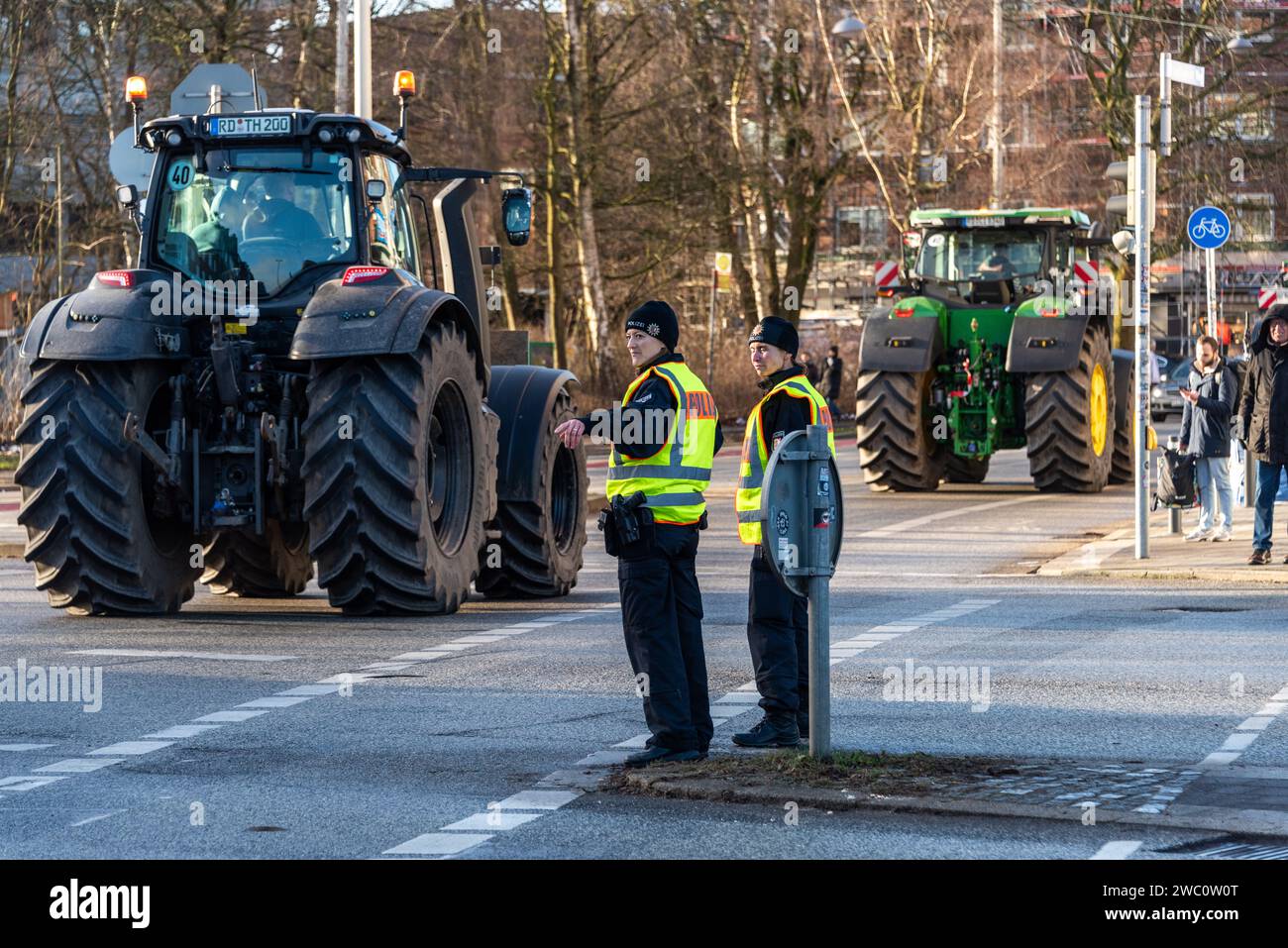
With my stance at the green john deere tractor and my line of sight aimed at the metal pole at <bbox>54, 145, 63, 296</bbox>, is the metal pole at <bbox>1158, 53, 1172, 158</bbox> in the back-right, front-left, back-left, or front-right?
back-left

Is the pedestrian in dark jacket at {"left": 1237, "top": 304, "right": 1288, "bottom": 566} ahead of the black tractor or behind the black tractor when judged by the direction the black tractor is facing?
ahead

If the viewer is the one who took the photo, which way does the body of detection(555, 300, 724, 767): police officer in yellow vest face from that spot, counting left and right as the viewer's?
facing to the left of the viewer

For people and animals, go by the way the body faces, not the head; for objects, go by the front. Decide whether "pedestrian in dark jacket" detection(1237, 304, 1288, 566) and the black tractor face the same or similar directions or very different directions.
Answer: very different directions

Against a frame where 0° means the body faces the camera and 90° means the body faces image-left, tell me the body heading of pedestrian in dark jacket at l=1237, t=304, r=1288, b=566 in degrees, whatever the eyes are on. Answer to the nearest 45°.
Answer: approximately 0°

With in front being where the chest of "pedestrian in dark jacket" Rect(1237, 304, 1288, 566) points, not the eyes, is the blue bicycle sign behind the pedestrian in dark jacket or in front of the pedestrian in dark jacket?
behind

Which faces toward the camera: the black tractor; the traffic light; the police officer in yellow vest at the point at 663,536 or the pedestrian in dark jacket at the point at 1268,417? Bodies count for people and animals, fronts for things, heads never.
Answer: the pedestrian in dark jacket

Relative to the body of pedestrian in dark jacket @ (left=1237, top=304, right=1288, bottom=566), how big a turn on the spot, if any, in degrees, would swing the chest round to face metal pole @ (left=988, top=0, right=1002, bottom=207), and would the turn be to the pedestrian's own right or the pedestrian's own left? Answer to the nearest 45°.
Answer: approximately 180°

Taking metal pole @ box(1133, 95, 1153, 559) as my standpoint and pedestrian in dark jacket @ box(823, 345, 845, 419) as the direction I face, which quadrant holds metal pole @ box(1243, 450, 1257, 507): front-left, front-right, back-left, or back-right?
front-right

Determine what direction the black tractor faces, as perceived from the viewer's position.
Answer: facing away from the viewer and to the right of the viewer

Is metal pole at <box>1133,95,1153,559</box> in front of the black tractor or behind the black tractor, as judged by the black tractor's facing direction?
in front

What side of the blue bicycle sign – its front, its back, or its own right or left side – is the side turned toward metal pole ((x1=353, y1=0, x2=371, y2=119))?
right

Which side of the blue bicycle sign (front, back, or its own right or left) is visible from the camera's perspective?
front

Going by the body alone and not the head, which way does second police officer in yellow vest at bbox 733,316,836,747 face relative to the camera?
to the viewer's left

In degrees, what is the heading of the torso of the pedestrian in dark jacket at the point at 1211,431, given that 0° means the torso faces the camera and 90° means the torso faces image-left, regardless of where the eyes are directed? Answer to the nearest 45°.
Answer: approximately 45°

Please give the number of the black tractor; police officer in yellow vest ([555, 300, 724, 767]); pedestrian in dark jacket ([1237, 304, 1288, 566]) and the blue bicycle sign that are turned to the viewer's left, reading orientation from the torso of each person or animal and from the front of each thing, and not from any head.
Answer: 1
